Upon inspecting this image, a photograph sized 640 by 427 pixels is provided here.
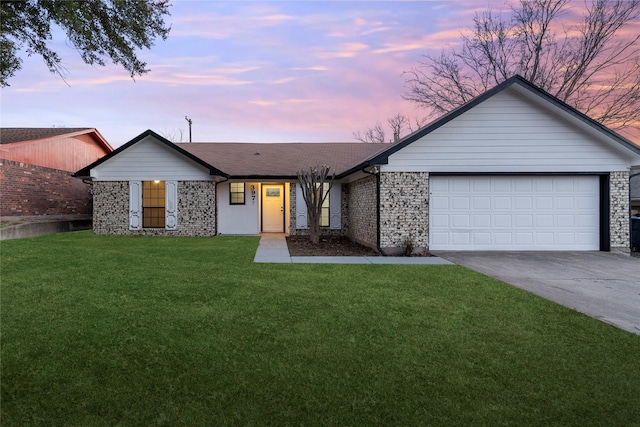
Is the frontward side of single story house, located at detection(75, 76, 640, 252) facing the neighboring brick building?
no

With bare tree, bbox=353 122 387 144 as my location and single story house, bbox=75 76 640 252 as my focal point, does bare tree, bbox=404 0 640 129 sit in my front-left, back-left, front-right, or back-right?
front-left

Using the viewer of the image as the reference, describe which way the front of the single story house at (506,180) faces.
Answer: facing the viewer

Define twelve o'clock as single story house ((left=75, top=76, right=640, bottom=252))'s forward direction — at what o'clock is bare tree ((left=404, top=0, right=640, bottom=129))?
The bare tree is roughly at 7 o'clock from the single story house.

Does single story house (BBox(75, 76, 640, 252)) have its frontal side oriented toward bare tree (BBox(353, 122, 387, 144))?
no
